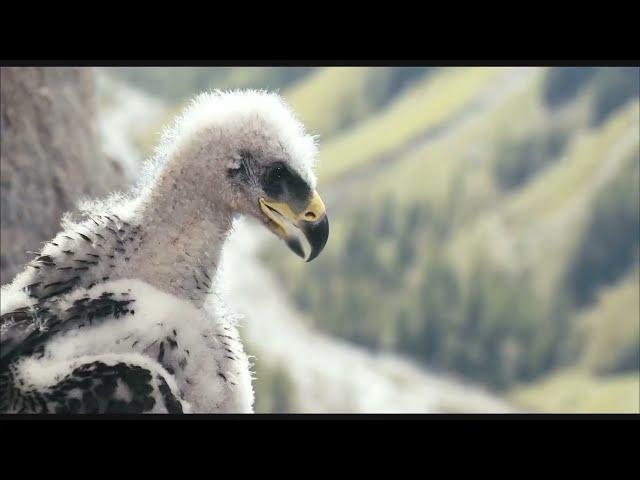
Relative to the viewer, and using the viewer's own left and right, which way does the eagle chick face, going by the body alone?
facing to the right of the viewer
